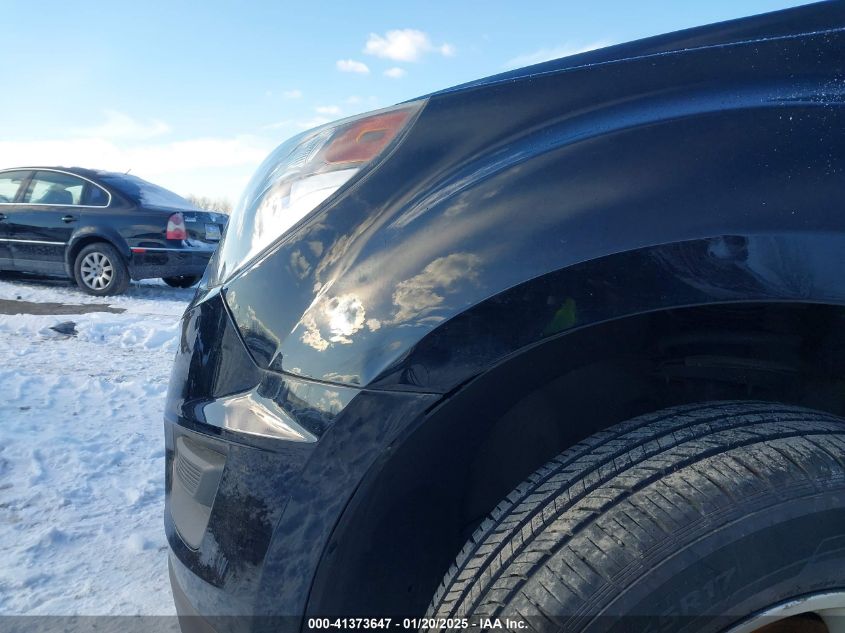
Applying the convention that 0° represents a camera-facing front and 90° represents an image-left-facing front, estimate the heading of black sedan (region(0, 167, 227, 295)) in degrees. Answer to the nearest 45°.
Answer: approximately 135°

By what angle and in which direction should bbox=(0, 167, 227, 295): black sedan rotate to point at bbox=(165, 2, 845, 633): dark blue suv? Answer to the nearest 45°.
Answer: approximately 135° to its left
